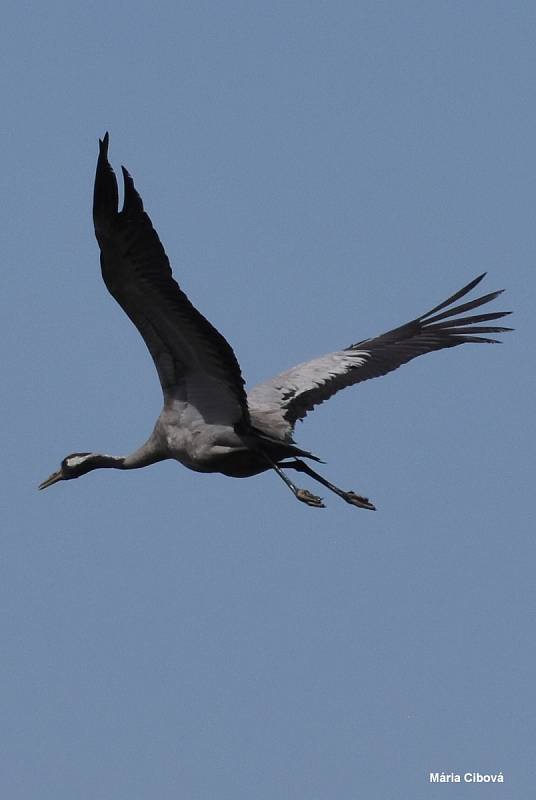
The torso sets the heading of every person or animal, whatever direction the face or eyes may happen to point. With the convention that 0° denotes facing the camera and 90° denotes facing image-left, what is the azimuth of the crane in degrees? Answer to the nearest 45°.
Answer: approximately 90°
